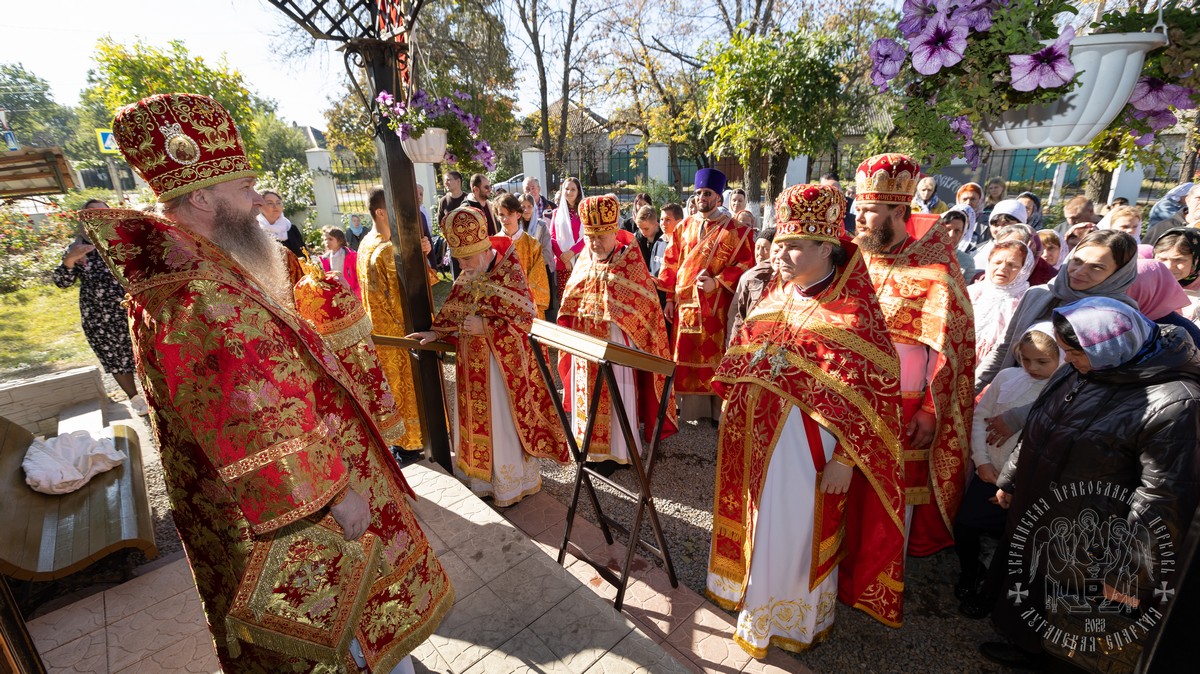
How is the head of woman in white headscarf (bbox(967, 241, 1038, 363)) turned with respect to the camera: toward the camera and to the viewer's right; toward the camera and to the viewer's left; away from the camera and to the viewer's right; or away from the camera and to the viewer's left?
toward the camera and to the viewer's left

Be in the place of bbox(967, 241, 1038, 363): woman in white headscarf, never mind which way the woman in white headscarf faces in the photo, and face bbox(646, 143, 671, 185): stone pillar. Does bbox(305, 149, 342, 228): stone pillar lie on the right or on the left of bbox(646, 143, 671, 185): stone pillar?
left

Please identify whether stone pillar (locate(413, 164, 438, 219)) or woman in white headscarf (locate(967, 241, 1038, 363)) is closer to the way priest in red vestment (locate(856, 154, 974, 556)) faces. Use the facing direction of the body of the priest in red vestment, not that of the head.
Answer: the stone pillar

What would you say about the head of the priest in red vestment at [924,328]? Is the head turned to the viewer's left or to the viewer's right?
to the viewer's left

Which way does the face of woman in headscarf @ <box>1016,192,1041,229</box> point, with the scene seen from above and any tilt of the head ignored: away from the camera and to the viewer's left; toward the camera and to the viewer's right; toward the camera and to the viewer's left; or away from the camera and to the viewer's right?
toward the camera and to the viewer's left

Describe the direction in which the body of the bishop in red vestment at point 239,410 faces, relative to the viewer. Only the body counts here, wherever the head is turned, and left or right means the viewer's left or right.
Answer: facing to the right of the viewer

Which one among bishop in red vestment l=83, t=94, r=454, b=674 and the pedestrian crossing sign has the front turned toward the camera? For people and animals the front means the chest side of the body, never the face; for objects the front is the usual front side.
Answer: the pedestrian crossing sign

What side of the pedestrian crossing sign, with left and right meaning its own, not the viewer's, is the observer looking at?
front

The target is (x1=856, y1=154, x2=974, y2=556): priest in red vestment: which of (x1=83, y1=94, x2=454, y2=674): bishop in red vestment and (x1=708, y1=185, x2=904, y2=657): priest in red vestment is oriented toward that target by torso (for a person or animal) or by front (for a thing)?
(x1=83, y1=94, x2=454, y2=674): bishop in red vestment

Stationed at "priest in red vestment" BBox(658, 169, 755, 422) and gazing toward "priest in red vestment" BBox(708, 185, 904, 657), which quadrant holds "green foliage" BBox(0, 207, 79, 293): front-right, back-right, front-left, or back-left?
back-right

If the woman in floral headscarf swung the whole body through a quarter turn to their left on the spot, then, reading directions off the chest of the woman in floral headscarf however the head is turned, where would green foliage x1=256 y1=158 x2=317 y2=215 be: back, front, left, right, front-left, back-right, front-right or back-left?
back-right

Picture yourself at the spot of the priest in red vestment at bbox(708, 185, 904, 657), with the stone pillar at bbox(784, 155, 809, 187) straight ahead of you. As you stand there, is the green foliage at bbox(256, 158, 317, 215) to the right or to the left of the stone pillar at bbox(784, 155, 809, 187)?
left

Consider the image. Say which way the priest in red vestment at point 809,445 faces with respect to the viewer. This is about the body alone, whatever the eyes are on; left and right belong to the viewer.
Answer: facing the viewer and to the left of the viewer

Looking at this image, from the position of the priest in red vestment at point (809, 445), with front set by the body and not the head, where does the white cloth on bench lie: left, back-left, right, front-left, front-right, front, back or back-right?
front-right

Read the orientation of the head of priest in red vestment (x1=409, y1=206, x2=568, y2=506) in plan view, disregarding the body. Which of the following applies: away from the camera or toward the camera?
toward the camera

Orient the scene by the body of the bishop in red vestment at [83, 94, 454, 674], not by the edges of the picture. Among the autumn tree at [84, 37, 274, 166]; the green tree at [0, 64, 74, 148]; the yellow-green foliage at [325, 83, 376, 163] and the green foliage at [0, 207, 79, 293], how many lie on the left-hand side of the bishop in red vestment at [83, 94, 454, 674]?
4

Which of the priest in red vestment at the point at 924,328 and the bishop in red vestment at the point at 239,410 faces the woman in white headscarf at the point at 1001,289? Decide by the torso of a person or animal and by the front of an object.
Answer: the bishop in red vestment

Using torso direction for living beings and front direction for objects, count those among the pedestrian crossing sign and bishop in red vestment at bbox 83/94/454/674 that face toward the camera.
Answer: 1
